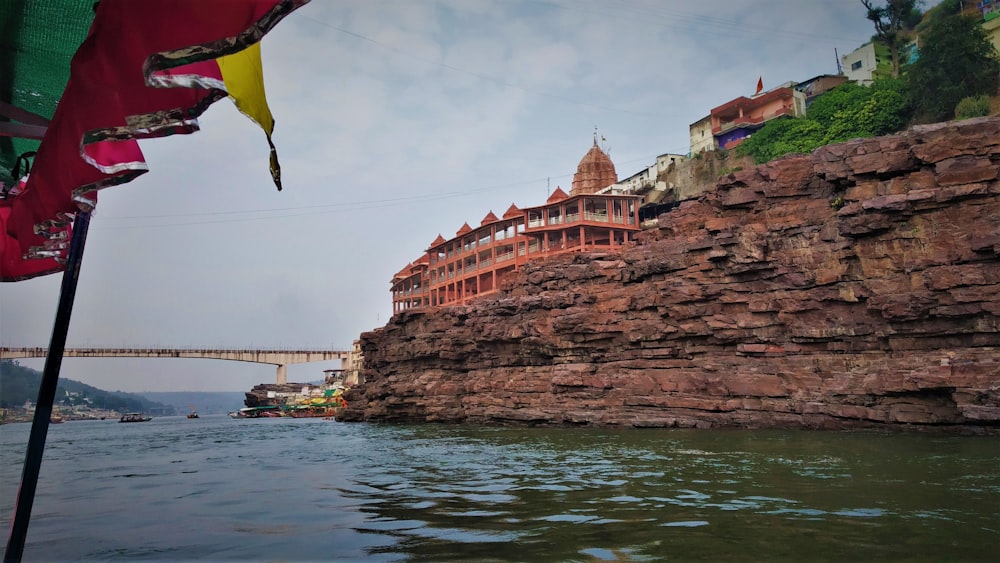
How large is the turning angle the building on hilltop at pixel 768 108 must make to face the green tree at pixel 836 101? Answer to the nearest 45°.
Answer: approximately 90° to its left

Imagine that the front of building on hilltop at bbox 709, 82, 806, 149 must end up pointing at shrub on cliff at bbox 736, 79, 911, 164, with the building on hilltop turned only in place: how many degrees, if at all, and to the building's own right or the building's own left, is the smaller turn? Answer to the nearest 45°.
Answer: approximately 90° to the building's own left

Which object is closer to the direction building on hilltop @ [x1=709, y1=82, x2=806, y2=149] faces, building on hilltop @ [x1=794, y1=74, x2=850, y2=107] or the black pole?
the black pole

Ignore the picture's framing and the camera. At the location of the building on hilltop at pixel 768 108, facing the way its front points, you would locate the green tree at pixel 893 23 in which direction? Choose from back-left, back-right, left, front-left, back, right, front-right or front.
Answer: back-left

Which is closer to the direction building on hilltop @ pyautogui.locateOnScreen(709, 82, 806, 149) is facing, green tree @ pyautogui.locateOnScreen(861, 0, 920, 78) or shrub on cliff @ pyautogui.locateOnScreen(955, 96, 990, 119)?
the shrub on cliff

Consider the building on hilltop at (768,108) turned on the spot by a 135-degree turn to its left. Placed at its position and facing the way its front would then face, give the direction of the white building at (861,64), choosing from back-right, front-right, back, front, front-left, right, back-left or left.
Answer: front

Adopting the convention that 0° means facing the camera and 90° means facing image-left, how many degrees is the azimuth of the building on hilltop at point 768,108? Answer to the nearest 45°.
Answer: approximately 45°

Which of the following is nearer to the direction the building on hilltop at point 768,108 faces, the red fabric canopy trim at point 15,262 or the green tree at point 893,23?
the red fabric canopy trim

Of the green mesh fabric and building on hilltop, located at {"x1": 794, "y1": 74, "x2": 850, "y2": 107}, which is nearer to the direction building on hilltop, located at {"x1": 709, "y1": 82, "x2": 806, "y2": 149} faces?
the green mesh fabric

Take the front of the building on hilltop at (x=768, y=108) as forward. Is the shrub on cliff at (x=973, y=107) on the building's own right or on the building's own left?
on the building's own left

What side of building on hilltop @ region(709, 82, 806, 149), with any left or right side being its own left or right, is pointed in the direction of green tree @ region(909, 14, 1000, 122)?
left

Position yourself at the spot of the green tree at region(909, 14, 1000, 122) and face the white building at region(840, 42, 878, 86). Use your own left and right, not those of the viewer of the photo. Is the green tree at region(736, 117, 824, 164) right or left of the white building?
left
